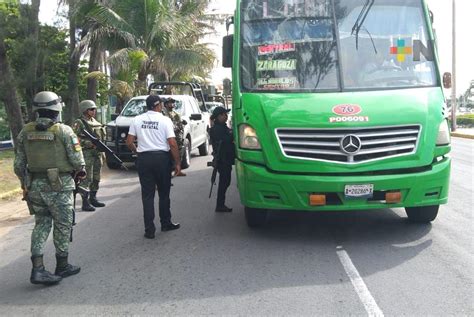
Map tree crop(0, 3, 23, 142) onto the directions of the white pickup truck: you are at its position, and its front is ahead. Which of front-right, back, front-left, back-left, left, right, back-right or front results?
front-right

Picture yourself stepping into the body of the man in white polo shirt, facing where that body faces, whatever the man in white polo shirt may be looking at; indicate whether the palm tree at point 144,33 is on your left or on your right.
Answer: on your left

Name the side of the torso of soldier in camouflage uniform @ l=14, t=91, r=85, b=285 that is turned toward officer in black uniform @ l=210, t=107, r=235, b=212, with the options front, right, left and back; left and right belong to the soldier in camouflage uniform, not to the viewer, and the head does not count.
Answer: front

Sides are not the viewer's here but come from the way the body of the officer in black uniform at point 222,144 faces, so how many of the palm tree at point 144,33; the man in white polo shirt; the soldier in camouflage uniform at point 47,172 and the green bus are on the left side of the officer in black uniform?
1

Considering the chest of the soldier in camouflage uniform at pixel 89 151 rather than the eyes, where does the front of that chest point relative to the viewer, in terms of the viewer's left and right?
facing to the right of the viewer

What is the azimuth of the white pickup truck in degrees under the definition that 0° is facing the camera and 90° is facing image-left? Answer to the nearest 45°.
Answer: approximately 45°

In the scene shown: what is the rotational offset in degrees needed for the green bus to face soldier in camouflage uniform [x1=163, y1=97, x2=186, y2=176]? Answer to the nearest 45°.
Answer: approximately 135° to its right

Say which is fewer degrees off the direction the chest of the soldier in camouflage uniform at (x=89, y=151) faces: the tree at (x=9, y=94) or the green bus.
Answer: the green bus

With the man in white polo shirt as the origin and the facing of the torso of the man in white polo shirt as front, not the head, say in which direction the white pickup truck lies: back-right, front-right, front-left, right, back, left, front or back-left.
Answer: front-left

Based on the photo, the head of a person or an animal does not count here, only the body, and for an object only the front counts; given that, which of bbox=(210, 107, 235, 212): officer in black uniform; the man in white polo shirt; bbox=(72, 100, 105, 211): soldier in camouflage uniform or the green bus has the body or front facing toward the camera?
the green bus

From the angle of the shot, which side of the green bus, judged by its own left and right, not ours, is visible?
front
